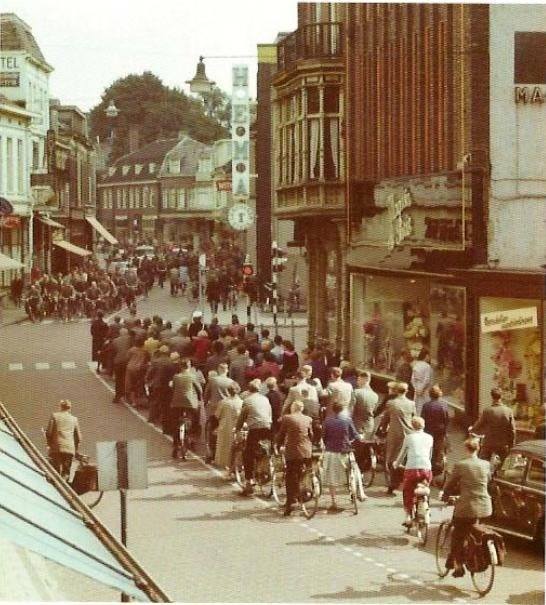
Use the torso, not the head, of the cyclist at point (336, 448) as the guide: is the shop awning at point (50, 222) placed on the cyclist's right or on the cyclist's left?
on the cyclist's left

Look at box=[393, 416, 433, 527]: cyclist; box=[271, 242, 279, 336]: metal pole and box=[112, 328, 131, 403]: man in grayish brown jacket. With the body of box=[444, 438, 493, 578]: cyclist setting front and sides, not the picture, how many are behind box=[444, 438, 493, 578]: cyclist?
0

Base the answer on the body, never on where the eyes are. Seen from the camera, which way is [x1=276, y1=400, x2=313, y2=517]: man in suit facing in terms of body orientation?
away from the camera

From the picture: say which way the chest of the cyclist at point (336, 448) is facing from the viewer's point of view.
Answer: away from the camera

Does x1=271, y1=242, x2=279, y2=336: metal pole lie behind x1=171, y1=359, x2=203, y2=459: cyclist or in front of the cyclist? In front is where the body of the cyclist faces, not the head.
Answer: in front

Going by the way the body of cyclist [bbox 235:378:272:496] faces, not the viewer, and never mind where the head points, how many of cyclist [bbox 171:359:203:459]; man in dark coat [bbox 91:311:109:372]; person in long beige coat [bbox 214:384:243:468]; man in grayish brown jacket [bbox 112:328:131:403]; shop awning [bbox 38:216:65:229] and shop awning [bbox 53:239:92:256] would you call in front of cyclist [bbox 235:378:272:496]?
6

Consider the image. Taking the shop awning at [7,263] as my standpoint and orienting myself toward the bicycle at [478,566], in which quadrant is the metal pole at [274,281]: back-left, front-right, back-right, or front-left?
front-left

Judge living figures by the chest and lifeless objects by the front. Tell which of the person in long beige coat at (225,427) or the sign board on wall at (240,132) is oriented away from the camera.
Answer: the person in long beige coat

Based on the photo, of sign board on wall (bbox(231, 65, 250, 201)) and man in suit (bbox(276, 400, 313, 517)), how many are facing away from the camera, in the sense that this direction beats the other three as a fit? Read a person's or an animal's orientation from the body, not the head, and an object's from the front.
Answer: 1

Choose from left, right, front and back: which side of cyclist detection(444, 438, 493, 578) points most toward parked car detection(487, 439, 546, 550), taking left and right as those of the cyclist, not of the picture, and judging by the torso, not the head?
right

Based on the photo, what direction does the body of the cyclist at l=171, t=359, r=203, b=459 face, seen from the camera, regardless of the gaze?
away from the camera

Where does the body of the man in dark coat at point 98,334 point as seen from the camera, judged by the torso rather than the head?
away from the camera

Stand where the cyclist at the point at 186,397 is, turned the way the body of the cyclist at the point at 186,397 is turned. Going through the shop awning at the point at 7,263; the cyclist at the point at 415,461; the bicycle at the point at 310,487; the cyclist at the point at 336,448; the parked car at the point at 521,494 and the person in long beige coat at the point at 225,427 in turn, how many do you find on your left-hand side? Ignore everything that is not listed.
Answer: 1

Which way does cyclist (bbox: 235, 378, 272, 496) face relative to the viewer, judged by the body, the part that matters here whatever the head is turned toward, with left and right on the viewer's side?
facing away from the viewer and to the left of the viewer

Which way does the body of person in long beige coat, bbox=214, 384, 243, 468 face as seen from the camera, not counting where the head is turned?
away from the camera

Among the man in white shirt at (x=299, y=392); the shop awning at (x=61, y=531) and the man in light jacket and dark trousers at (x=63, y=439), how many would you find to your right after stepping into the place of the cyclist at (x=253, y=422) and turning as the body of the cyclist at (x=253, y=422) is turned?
1
